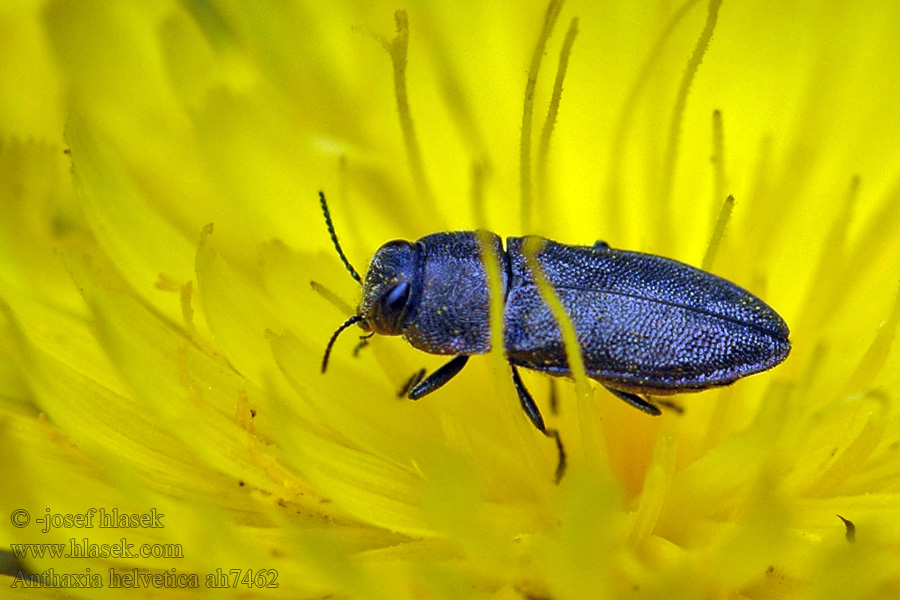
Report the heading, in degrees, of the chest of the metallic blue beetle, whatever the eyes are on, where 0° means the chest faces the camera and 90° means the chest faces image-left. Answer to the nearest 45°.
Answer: approximately 90°
